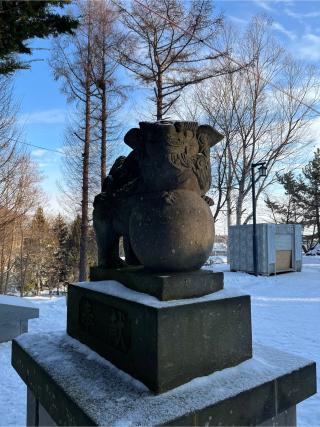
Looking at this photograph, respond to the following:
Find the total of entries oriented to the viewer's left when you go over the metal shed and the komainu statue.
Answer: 0

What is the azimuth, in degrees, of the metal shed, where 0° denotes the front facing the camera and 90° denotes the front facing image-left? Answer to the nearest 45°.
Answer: approximately 315°

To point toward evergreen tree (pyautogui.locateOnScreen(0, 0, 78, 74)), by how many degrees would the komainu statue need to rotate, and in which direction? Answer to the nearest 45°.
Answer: approximately 180°

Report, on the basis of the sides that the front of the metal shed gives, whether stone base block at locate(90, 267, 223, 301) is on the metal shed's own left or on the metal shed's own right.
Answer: on the metal shed's own right

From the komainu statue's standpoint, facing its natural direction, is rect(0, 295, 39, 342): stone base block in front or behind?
behind

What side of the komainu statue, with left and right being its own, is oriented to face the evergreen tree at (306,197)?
left

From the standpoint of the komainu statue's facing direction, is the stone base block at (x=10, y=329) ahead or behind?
behind

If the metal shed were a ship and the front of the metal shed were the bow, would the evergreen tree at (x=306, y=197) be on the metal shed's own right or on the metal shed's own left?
on the metal shed's own left

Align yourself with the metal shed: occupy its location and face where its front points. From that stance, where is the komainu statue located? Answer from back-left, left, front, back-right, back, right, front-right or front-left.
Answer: front-right
